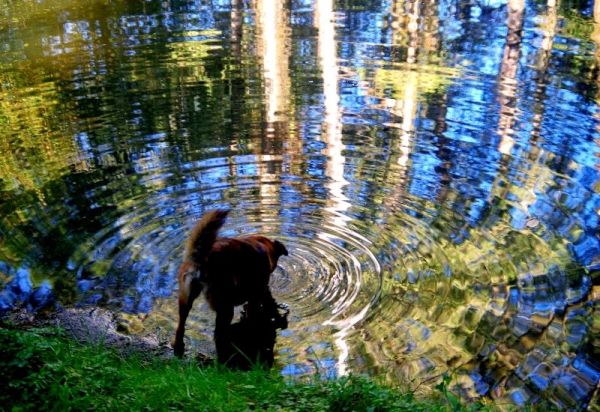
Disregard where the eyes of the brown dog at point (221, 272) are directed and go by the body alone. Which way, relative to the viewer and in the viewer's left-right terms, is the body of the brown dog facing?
facing away from the viewer and to the right of the viewer

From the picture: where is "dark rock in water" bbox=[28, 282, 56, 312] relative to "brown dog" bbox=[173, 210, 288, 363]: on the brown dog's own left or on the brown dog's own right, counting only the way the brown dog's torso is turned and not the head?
on the brown dog's own left
